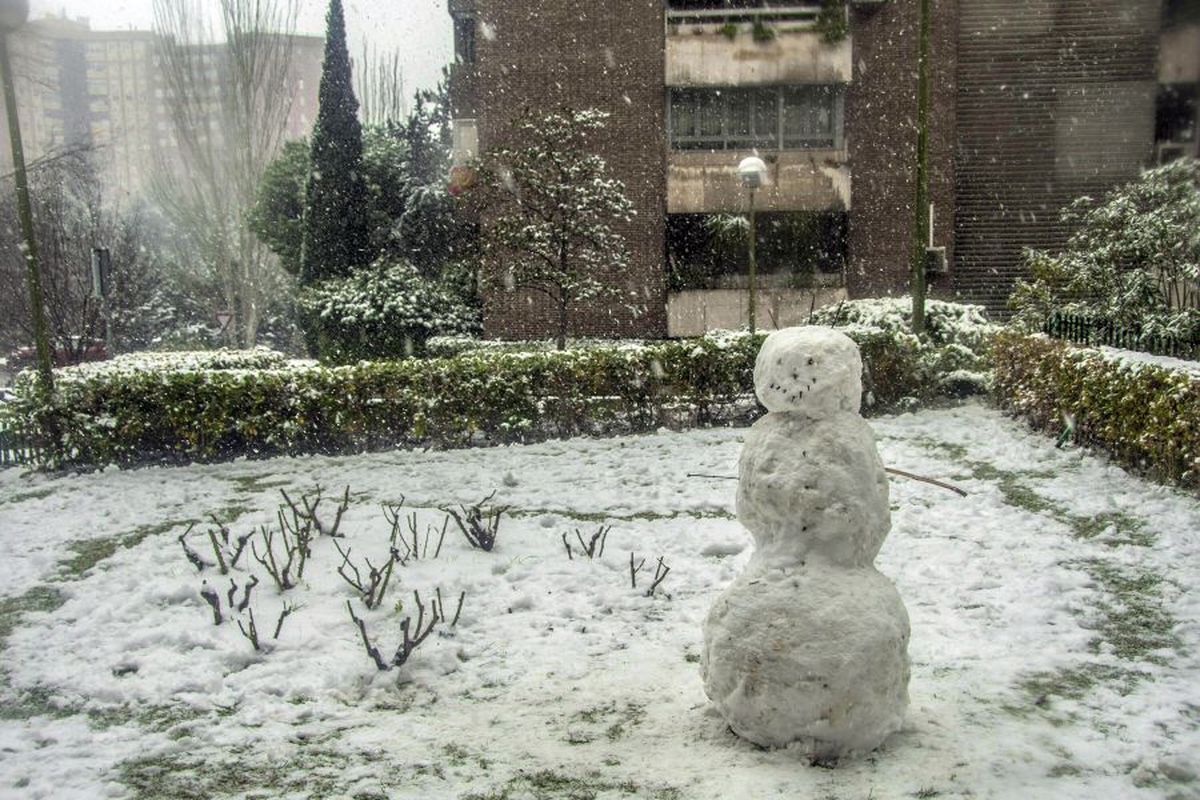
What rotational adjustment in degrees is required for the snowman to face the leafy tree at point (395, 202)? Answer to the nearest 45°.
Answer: approximately 135° to its right

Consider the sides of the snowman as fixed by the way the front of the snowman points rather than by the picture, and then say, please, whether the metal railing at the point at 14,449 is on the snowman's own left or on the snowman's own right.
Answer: on the snowman's own right

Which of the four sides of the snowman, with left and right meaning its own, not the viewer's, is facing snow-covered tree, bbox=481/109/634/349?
back

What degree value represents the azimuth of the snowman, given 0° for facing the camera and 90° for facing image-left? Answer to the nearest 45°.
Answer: approximately 0°

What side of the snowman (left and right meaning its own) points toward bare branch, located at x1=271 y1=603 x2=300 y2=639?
right

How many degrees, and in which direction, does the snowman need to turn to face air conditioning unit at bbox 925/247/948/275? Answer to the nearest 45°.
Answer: approximately 180°

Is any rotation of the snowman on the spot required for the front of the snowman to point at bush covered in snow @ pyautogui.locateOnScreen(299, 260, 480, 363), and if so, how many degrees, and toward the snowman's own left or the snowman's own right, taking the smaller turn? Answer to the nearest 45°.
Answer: approximately 135° to the snowman's own right

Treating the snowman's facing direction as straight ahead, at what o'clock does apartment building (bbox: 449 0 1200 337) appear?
The apartment building is roughly at 6 o'clock from the snowman.
